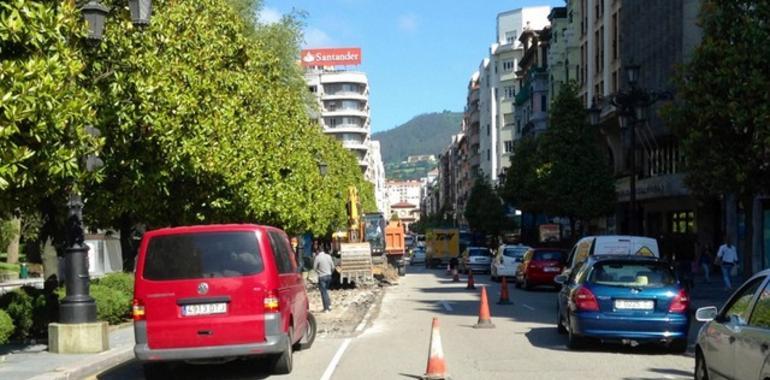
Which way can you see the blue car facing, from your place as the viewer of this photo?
facing away from the viewer

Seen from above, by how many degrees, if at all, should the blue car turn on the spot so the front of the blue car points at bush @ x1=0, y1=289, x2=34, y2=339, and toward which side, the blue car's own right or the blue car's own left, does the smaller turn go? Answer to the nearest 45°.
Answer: approximately 90° to the blue car's own left

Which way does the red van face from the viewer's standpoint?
away from the camera

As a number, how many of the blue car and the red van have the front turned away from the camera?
2

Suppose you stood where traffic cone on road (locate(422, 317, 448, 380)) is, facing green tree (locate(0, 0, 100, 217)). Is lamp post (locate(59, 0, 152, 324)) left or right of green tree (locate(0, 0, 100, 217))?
right

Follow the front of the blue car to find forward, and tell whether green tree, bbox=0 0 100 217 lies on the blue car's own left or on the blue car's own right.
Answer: on the blue car's own left

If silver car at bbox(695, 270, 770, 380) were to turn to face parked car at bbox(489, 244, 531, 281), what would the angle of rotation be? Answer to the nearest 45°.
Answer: approximately 45° to its right
